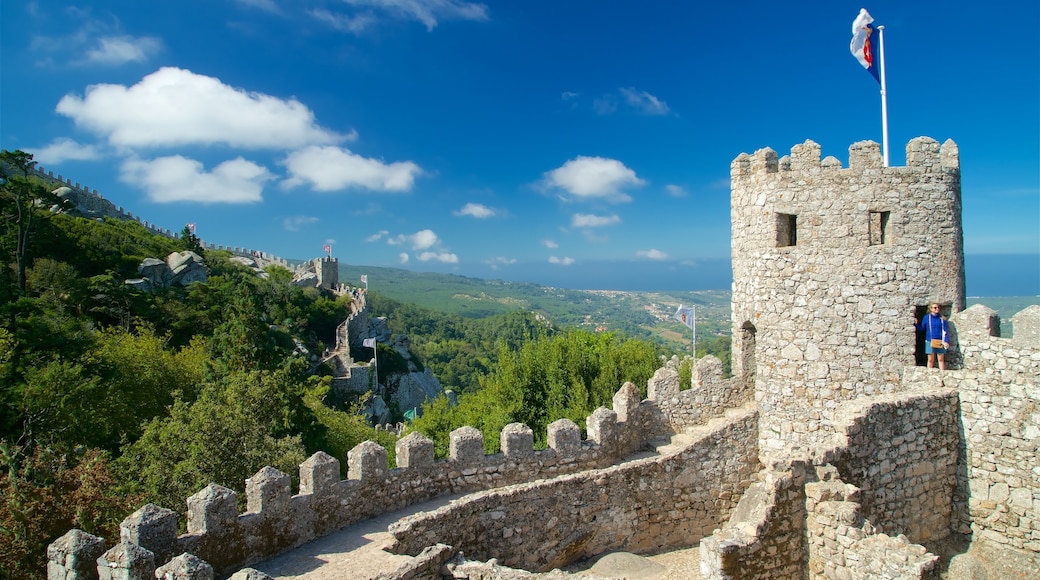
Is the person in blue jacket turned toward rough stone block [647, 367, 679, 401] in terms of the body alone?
no

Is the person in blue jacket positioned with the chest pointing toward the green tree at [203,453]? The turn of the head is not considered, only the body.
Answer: no

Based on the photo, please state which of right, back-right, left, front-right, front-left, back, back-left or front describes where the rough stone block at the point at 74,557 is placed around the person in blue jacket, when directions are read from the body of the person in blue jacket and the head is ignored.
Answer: front-right

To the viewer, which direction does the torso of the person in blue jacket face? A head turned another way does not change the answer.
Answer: toward the camera

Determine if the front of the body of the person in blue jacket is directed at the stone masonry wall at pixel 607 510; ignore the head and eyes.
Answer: no

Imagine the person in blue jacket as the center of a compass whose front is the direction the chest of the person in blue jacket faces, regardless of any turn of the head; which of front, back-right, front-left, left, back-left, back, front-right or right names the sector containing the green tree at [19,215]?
right

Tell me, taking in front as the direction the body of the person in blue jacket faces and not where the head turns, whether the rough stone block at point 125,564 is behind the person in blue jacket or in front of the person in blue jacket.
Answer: in front

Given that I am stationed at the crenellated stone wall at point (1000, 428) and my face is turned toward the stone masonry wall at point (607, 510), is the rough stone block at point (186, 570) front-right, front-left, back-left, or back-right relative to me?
front-left

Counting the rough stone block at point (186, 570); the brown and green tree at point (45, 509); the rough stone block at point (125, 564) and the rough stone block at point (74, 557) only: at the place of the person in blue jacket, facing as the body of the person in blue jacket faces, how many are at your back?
0
